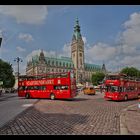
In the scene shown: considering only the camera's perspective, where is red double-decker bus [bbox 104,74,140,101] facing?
facing the viewer and to the left of the viewer

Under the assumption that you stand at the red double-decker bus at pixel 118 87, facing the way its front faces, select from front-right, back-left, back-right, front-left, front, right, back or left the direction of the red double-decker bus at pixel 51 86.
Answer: front-right
